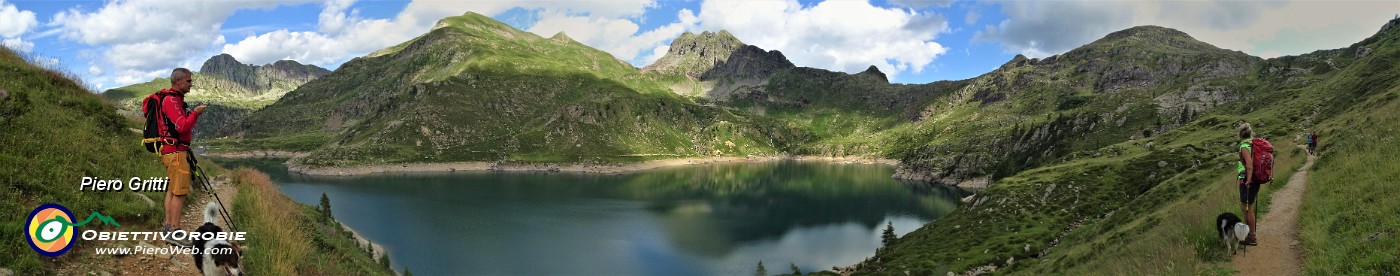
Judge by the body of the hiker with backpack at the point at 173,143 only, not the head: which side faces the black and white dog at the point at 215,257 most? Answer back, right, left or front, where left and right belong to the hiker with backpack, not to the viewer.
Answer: right

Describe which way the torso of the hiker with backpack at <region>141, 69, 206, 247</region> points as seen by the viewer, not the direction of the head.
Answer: to the viewer's right

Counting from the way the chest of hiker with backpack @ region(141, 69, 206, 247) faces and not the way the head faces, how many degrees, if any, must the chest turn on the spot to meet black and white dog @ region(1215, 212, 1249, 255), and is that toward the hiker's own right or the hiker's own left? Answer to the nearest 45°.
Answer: approximately 45° to the hiker's own right

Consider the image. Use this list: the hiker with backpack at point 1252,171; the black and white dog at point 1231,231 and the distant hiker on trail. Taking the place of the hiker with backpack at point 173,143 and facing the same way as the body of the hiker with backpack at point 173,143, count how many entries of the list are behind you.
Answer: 0

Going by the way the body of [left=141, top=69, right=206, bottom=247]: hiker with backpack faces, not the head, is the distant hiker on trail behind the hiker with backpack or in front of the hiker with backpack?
in front
